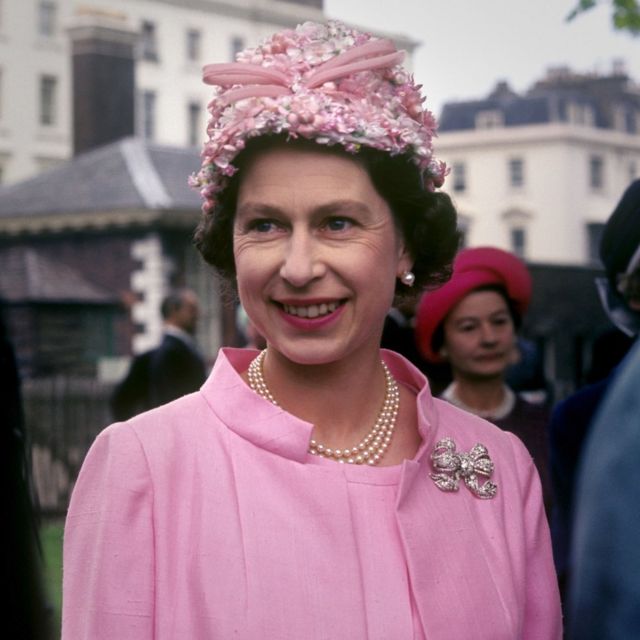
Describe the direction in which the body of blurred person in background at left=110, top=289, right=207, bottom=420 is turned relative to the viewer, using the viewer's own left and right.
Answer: facing away from the viewer and to the right of the viewer

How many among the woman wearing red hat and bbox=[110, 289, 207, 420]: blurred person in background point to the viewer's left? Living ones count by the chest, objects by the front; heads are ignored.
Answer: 0

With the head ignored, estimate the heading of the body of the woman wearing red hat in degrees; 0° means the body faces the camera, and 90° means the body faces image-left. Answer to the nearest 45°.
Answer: approximately 315°

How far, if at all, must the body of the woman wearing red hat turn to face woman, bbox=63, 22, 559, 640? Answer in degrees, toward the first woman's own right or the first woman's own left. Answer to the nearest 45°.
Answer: approximately 45° to the first woman's own right

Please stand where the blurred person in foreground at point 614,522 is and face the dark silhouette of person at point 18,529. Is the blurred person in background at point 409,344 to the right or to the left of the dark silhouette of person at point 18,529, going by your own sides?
right

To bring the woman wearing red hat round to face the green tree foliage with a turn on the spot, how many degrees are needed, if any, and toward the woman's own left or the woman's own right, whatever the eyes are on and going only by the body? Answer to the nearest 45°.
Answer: approximately 135° to the woman's own left

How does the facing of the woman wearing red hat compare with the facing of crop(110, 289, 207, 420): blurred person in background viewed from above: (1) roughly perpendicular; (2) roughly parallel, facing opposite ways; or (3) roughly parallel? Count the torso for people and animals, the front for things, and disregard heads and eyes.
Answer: roughly perpendicular
